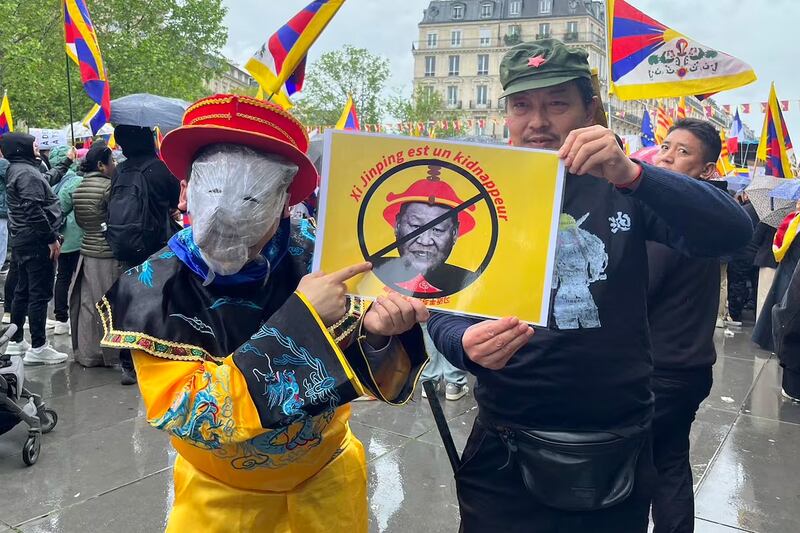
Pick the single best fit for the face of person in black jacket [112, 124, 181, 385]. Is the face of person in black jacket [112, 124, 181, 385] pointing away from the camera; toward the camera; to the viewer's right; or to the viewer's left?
away from the camera

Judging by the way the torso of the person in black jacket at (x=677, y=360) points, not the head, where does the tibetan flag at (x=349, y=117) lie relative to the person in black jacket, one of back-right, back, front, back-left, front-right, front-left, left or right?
right

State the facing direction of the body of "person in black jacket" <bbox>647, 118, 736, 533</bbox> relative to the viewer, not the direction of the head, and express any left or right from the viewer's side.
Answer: facing the viewer and to the left of the viewer

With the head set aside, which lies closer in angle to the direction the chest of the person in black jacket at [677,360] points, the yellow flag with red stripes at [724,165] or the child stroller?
the child stroller

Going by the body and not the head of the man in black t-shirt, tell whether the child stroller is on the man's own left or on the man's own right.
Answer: on the man's own right

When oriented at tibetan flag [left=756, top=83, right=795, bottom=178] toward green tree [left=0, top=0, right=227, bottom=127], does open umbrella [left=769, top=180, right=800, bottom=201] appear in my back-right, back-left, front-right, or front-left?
back-left

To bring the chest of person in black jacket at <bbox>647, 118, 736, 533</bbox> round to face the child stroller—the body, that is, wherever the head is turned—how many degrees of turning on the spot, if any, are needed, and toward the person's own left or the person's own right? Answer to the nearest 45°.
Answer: approximately 45° to the person's own right

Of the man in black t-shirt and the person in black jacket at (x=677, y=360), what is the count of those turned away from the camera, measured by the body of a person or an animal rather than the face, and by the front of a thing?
0

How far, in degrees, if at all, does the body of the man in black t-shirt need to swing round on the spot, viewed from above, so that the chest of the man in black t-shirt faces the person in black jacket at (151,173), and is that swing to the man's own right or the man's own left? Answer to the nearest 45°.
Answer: approximately 135° to the man's own right

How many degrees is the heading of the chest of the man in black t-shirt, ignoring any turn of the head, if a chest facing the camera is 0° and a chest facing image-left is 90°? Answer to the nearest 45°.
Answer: approximately 0°

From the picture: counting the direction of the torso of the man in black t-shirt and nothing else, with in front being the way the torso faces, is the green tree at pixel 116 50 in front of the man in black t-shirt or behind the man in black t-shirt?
behind
